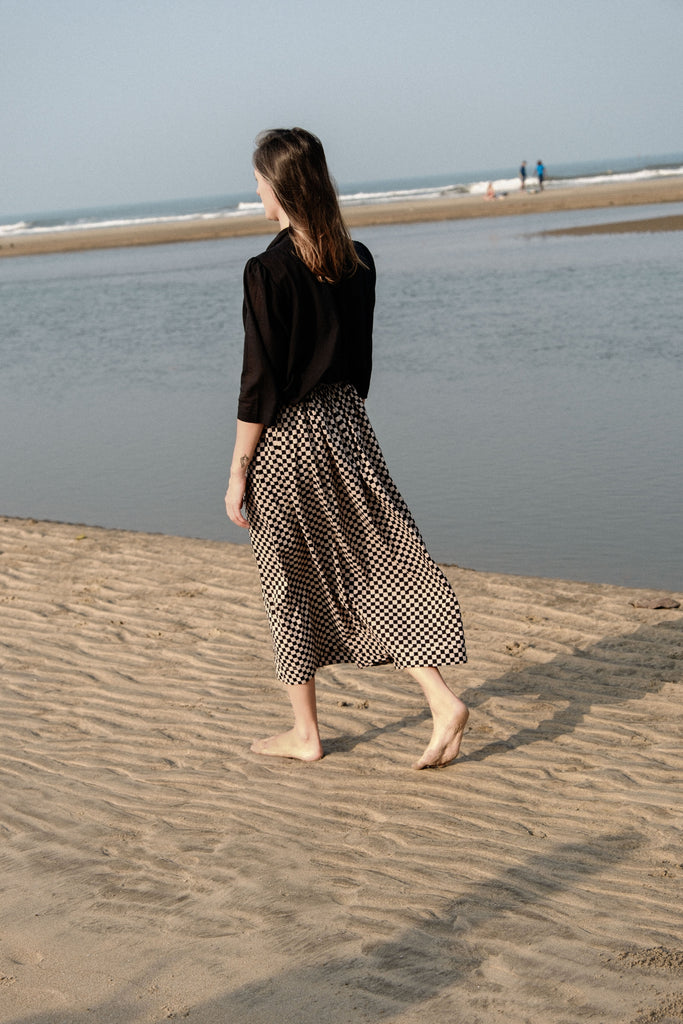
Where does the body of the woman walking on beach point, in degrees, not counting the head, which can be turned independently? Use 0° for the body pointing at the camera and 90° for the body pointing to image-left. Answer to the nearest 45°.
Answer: approximately 135°
